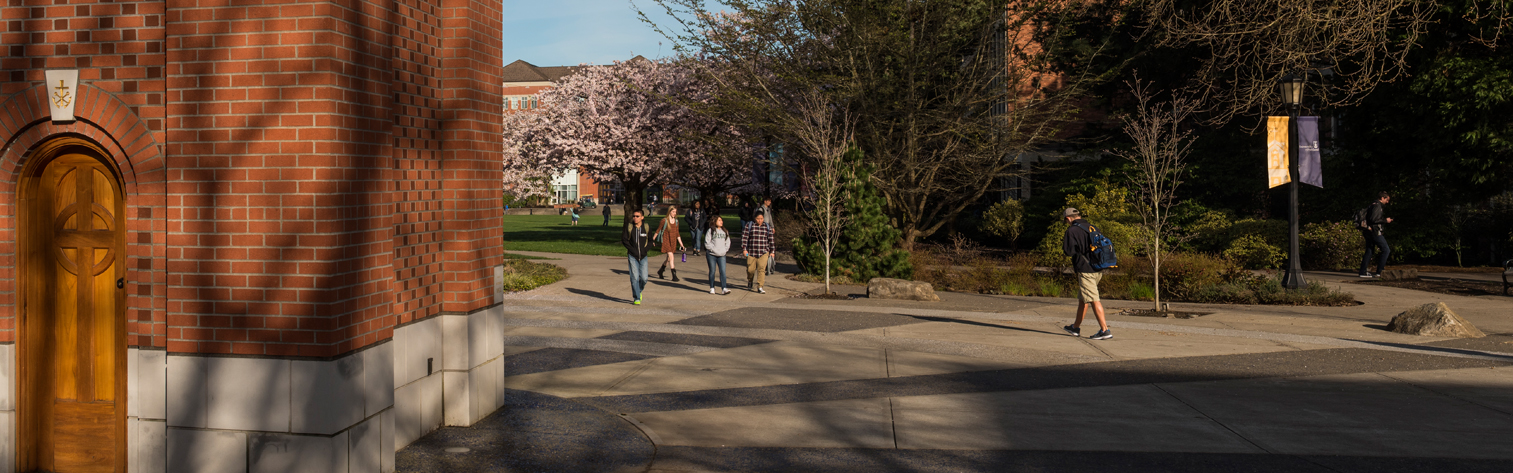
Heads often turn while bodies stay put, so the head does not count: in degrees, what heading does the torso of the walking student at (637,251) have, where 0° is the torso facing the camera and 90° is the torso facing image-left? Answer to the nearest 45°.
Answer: approximately 0°

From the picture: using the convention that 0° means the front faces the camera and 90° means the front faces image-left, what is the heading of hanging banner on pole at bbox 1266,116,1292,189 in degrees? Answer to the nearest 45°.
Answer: approximately 0°

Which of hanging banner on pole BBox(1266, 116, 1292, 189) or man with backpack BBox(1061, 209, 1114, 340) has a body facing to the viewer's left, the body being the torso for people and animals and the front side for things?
the man with backpack

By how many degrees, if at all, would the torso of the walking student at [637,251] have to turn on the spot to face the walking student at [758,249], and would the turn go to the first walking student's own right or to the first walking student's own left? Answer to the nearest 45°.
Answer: approximately 135° to the first walking student's own left

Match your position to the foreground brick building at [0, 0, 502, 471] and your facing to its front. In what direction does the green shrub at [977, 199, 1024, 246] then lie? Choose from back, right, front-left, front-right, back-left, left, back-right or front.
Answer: back-left

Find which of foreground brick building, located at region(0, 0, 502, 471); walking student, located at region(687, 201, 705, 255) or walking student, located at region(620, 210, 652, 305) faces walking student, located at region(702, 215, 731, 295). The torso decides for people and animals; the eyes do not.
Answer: walking student, located at region(687, 201, 705, 255)

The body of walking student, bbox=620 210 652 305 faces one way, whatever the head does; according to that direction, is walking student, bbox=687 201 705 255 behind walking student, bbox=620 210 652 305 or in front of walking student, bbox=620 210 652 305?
behind

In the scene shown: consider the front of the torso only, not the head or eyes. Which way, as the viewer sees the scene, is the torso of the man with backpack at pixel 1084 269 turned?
to the viewer's left

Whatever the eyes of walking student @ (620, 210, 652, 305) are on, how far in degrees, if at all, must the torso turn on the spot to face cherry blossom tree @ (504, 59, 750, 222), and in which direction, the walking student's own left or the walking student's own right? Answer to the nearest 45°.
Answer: approximately 180°
